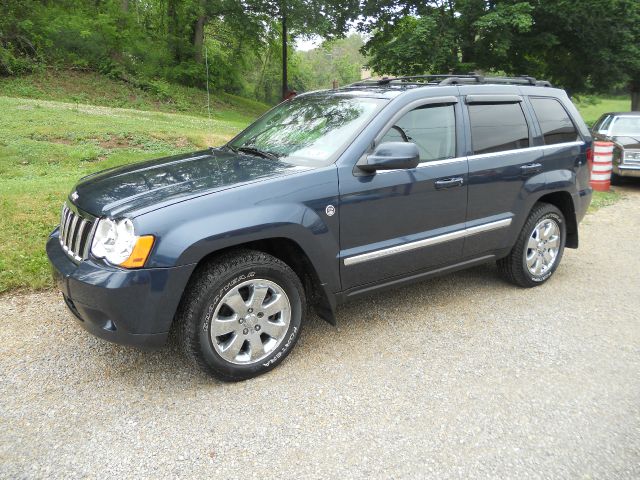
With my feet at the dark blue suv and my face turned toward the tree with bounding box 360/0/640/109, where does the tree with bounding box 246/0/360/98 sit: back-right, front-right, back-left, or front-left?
front-left

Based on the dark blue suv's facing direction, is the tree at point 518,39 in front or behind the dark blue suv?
behind

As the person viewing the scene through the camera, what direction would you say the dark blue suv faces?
facing the viewer and to the left of the viewer

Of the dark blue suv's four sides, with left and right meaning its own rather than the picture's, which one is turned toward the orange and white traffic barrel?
back

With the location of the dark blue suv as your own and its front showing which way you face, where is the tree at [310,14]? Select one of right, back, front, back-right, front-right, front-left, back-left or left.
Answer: back-right

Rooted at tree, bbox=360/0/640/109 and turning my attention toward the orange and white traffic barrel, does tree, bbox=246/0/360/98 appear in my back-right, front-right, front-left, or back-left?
back-right
